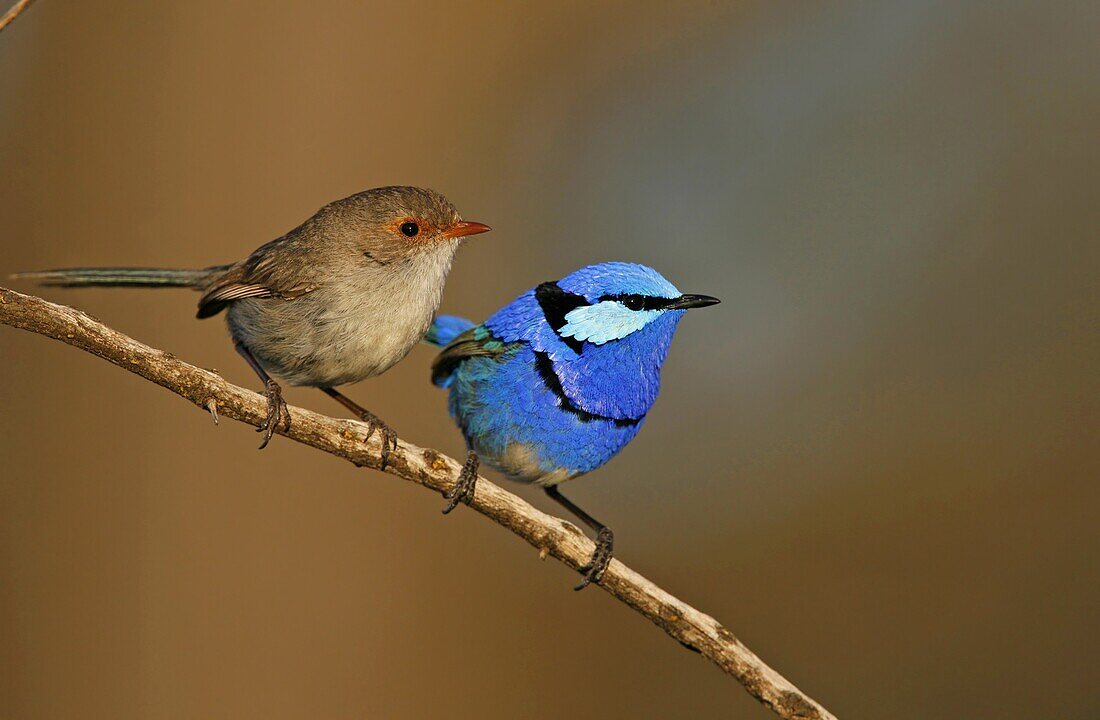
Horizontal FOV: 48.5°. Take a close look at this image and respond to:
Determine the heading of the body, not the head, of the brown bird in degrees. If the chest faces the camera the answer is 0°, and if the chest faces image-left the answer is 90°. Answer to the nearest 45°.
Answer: approximately 270°

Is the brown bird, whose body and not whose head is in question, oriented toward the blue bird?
yes

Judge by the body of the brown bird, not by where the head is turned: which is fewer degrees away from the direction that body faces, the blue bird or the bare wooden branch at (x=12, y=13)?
the blue bird
